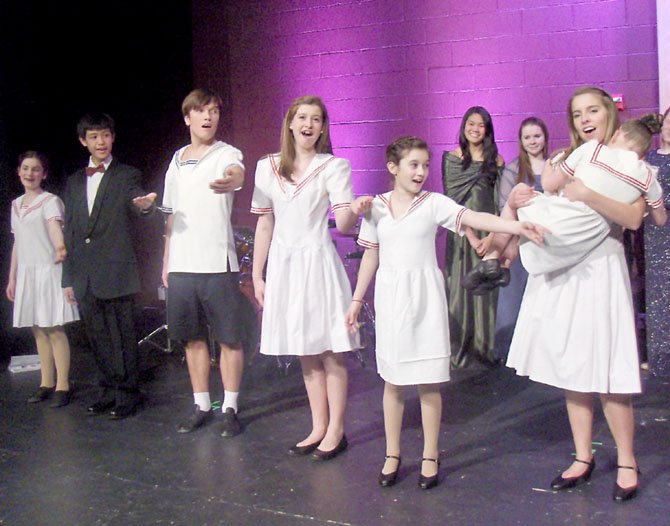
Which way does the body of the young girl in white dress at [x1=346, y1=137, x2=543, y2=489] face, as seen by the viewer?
toward the camera

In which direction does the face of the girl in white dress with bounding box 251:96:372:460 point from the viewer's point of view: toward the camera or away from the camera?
toward the camera

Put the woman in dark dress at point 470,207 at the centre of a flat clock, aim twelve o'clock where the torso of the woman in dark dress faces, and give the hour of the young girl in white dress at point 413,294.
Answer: The young girl in white dress is roughly at 12 o'clock from the woman in dark dress.

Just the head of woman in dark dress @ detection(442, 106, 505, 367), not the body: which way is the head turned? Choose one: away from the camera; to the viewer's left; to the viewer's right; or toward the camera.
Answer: toward the camera

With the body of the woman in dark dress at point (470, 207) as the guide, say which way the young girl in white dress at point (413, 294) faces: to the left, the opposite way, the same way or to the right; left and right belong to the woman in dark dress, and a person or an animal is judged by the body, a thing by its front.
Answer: the same way

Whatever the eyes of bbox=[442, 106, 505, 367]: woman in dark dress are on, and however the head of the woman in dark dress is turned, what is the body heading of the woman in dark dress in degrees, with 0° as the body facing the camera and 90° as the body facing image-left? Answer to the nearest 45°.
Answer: approximately 0°

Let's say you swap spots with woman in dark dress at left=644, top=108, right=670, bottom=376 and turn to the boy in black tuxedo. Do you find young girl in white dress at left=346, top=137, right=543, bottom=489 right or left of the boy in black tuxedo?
left

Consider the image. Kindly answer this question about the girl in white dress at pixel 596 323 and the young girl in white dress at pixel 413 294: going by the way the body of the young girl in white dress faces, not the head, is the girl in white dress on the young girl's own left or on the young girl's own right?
on the young girl's own left

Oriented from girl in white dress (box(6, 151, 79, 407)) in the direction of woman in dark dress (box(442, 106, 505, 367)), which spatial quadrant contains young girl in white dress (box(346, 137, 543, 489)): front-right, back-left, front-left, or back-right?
front-right

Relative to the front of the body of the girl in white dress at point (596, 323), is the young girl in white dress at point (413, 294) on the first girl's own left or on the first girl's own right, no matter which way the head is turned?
on the first girl's own right

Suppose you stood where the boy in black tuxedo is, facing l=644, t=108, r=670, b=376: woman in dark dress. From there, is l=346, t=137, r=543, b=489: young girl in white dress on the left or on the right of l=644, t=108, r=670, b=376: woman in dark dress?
right

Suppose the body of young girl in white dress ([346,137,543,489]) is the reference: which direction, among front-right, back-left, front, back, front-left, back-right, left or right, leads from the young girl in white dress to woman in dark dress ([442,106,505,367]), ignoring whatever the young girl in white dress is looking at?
back

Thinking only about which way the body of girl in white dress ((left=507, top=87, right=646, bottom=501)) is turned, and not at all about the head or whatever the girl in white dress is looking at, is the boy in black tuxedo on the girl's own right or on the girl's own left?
on the girl's own right

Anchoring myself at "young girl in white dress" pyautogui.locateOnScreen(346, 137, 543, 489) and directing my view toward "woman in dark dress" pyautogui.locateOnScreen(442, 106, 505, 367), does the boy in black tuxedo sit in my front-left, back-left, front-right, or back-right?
front-left

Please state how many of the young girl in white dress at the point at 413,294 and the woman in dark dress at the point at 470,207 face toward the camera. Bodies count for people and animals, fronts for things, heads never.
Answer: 2

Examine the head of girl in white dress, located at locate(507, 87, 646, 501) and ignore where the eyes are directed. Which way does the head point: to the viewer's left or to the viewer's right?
to the viewer's left

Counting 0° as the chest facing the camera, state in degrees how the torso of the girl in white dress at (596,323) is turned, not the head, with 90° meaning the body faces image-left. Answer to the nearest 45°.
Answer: approximately 45°
